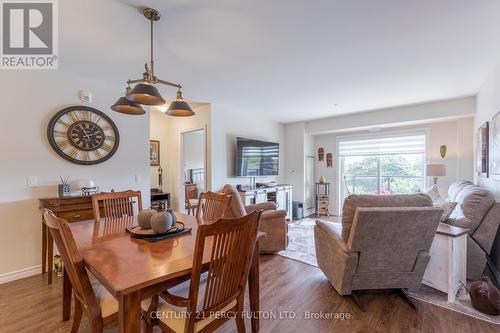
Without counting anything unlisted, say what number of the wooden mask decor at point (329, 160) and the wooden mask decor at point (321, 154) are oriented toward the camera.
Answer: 2

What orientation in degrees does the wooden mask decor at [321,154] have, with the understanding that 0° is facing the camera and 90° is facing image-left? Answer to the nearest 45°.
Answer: approximately 0°

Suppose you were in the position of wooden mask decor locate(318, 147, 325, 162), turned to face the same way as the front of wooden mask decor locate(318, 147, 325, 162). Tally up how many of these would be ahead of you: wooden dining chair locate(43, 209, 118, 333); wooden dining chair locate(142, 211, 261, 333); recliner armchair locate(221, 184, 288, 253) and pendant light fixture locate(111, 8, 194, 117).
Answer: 4

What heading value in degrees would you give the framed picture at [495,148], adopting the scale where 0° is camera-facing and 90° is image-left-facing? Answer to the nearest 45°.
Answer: approximately 90°

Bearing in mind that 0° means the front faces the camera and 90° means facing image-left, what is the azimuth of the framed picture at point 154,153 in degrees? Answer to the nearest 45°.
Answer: approximately 0°

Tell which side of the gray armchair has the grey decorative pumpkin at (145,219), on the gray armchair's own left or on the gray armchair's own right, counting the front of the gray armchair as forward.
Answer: on the gray armchair's own left

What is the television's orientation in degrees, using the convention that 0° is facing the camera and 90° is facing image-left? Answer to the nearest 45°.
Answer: approximately 315°

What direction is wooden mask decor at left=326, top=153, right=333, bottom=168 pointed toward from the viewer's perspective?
toward the camera

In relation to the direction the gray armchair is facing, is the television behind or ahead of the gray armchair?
ahead

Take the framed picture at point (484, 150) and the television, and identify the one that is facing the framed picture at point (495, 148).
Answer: the television

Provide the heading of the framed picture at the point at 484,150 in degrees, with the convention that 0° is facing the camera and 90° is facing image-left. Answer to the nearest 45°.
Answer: approximately 90°

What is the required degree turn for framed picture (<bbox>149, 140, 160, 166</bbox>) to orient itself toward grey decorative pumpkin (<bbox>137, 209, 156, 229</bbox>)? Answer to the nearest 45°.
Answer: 0° — it already faces it

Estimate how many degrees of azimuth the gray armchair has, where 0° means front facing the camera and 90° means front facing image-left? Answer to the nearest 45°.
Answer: approximately 135°

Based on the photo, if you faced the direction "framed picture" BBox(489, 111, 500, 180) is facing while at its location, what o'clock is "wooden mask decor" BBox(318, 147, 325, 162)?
The wooden mask decor is roughly at 1 o'clock from the framed picture.

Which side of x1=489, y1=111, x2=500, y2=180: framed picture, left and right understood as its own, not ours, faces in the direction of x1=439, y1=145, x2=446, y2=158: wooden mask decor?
right

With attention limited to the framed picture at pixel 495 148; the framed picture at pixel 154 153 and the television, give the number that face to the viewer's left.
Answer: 1

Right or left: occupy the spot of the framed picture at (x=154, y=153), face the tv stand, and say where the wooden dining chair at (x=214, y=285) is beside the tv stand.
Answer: right

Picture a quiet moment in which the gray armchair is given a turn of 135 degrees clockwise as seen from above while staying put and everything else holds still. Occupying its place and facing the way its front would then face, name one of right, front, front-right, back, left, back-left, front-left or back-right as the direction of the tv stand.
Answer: back-left

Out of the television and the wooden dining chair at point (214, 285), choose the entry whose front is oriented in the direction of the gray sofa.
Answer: the television
